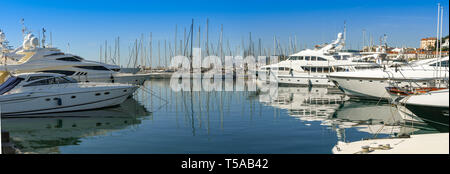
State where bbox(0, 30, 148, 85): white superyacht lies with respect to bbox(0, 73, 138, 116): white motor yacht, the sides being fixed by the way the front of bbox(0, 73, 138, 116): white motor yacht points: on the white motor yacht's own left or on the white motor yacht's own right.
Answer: on the white motor yacht's own left

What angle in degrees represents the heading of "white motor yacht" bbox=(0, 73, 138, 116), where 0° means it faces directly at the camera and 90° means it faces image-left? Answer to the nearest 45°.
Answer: approximately 270°

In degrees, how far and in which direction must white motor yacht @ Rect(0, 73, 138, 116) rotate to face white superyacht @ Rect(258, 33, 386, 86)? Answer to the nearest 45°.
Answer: approximately 45° to its left

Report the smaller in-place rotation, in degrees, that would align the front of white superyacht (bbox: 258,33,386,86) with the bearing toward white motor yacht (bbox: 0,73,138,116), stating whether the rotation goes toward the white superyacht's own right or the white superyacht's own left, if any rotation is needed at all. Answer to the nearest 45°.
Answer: approximately 45° to the white superyacht's own left

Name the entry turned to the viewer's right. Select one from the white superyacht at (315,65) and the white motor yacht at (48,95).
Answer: the white motor yacht at (48,95)

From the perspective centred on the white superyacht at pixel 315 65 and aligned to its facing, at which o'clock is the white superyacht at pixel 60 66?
the white superyacht at pixel 60 66 is roughly at 11 o'clock from the white superyacht at pixel 315 65.

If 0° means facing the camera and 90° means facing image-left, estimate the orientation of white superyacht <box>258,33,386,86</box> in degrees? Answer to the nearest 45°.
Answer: approximately 90°

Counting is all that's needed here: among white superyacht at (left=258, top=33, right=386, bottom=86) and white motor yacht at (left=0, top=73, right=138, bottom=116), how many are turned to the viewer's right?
1
